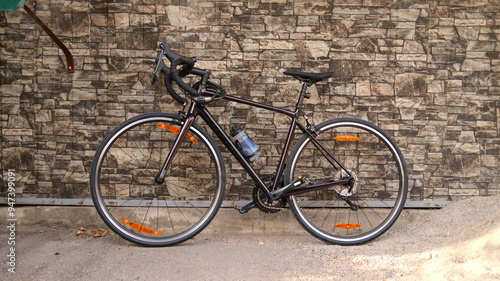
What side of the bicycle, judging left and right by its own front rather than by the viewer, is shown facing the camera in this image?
left
